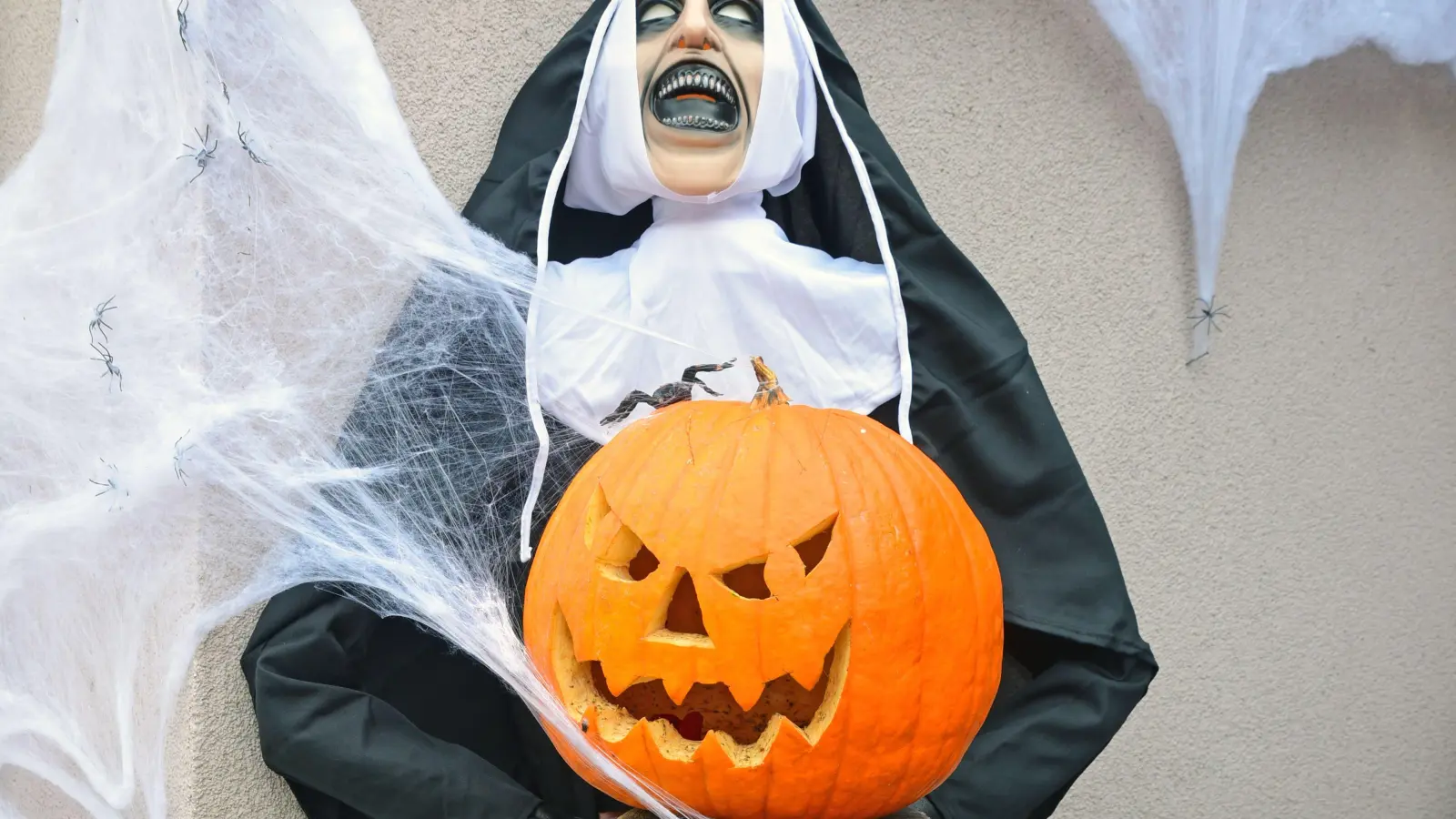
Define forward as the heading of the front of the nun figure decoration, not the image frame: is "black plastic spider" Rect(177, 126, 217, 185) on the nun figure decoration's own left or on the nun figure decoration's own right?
on the nun figure decoration's own right

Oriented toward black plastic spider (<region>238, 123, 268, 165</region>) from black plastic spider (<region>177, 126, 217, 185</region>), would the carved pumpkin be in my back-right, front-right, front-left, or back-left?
front-right

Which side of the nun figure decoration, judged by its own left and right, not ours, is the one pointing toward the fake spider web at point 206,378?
right

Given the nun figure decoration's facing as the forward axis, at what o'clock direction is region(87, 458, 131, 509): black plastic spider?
The black plastic spider is roughly at 2 o'clock from the nun figure decoration.

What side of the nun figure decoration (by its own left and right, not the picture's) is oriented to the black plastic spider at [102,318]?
right

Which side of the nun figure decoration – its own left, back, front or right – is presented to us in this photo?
front

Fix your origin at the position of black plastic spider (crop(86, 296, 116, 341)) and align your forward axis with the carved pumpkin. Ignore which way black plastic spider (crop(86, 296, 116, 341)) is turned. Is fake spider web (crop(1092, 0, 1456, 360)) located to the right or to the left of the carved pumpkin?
left

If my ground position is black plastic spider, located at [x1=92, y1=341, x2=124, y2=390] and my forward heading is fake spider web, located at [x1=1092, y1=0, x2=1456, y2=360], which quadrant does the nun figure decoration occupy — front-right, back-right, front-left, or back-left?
front-right

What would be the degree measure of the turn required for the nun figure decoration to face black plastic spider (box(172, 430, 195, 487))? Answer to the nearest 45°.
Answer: approximately 45° to its right

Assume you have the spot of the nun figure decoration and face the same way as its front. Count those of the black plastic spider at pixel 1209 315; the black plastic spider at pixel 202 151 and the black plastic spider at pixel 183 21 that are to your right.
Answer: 2

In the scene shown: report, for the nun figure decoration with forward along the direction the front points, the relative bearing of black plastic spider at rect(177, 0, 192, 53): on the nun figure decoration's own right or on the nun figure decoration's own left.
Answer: on the nun figure decoration's own right
